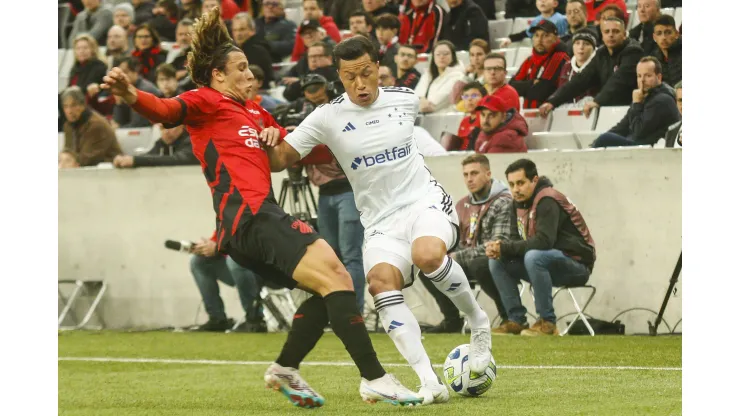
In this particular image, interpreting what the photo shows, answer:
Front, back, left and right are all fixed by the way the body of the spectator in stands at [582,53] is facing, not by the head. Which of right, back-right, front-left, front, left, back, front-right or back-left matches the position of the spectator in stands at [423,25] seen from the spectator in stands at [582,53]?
right

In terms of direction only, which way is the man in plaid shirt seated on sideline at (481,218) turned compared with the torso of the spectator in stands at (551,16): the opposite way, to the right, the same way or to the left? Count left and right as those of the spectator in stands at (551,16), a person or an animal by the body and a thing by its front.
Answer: the same way

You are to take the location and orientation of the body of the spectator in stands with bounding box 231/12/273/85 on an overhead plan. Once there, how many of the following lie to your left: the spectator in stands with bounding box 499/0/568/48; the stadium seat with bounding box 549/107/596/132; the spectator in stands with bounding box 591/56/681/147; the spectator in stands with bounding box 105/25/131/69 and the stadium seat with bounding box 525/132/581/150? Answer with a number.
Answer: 4

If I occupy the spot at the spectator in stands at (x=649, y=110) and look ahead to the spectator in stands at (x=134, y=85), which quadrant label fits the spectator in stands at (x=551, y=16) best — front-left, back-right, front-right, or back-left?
front-right

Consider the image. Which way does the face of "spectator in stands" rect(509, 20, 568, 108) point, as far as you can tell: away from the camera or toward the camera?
toward the camera

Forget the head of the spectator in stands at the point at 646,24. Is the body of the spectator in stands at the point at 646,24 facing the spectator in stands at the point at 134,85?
no

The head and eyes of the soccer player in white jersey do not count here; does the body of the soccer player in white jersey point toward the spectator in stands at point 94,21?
no

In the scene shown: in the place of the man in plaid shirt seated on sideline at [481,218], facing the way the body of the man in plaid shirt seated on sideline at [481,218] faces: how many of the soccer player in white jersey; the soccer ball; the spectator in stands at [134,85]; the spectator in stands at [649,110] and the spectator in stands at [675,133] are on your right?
1

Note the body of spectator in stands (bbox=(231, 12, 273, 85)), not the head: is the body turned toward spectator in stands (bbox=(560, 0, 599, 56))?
no

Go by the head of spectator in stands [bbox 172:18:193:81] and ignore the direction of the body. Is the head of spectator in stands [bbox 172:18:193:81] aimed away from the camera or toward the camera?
toward the camera

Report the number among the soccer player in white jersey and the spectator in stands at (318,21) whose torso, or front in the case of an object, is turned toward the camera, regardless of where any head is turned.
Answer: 2

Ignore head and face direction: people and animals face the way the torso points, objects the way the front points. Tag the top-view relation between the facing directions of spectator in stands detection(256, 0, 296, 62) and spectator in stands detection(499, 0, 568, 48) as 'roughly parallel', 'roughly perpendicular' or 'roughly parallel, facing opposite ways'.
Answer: roughly parallel

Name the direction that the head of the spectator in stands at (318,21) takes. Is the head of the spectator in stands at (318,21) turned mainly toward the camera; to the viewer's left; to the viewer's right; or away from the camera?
toward the camera

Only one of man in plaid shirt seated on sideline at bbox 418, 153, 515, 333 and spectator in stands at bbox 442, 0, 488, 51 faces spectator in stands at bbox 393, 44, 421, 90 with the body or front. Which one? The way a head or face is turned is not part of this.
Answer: spectator in stands at bbox 442, 0, 488, 51

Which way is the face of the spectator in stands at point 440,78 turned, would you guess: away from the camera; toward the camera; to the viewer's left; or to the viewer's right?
toward the camera

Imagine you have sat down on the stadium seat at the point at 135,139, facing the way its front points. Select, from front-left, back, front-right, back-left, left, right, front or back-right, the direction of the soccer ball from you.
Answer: front

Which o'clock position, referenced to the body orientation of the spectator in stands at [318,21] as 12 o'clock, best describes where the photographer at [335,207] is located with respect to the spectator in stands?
The photographer is roughly at 12 o'clock from the spectator in stands.
